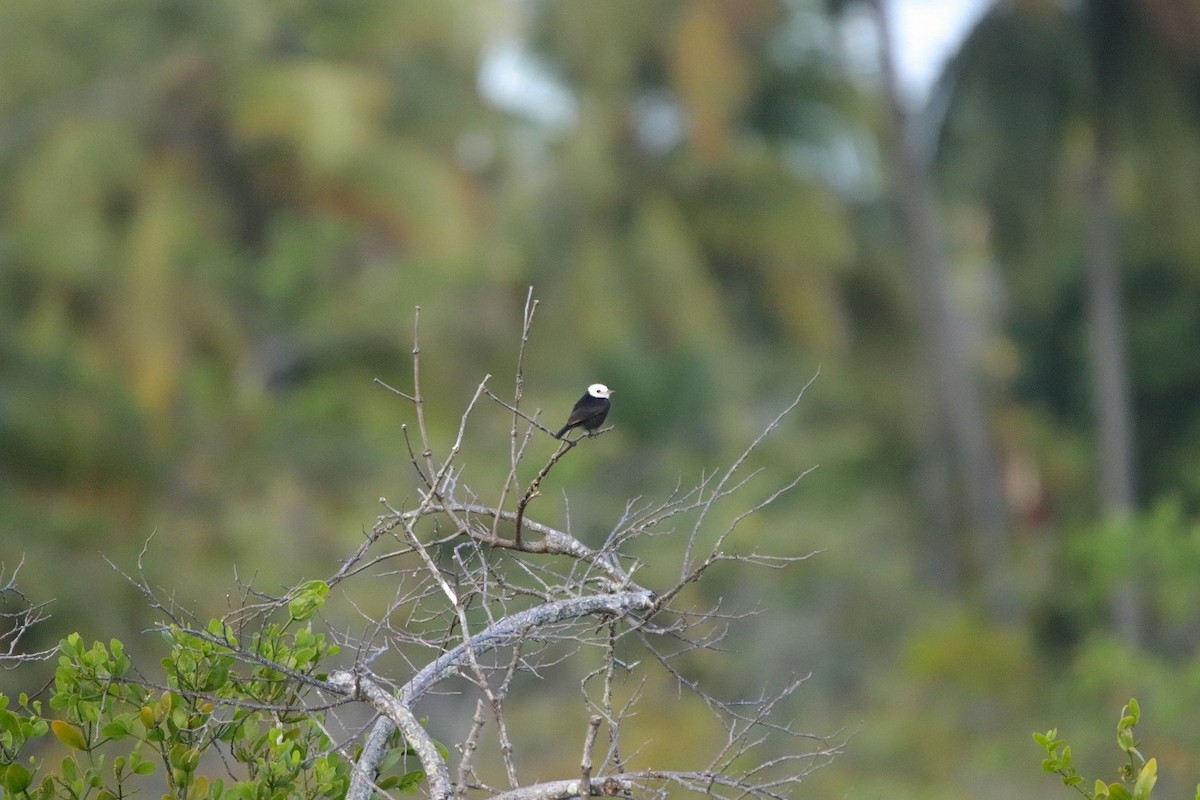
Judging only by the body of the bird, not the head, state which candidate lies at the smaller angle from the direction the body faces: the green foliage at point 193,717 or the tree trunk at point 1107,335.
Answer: the tree trunk

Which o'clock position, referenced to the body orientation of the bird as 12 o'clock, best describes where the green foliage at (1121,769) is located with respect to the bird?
The green foliage is roughly at 2 o'clock from the bird.

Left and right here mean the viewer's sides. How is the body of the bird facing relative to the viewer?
facing to the right of the viewer

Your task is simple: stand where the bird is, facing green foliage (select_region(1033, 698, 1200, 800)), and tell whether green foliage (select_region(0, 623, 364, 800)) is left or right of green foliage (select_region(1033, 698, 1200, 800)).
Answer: right

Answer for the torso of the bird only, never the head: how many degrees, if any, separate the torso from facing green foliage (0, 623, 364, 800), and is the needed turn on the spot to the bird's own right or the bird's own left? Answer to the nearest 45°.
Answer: approximately 90° to the bird's own right

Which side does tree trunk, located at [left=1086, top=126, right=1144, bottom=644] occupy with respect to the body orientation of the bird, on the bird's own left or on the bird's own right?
on the bird's own left
